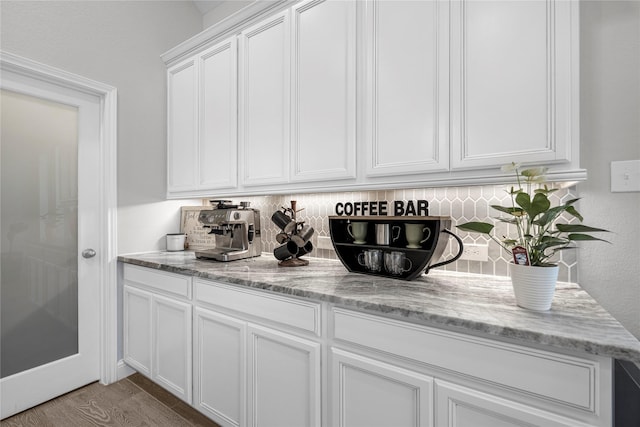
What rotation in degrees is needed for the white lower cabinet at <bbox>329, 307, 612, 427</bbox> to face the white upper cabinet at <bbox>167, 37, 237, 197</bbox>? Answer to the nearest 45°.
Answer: approximately 45° to its right

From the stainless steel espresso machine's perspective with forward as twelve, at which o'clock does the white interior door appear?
The white interior door is roughly at 2 o'clock from the stainless steel espresso machine.

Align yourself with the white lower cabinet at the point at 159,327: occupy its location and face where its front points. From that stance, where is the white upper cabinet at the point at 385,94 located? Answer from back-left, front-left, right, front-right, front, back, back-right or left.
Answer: left

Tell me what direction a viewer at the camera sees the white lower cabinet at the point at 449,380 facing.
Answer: facing the viewer and to the left of the viewer

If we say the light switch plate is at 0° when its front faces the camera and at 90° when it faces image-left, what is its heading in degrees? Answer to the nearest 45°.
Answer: approximately 0°

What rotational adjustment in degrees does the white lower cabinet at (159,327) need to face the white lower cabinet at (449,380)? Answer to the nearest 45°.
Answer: approximately 90° to its left

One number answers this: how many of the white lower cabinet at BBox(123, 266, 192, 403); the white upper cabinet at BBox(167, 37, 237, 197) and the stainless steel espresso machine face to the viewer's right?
0

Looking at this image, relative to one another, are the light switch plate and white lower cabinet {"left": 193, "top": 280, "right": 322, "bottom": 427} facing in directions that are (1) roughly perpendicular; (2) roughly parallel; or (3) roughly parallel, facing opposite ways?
roughly parallel

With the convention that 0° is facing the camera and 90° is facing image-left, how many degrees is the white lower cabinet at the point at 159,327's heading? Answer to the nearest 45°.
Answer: approximately 45°

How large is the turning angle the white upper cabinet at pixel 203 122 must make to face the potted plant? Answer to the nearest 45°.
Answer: approximately 90° to its left

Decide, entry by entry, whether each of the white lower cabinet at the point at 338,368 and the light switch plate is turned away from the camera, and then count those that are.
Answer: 0
